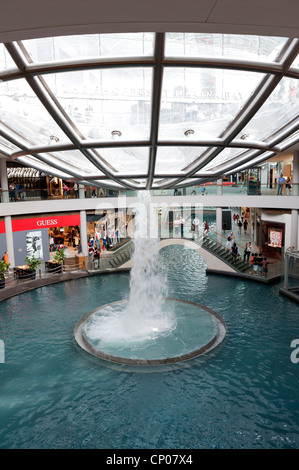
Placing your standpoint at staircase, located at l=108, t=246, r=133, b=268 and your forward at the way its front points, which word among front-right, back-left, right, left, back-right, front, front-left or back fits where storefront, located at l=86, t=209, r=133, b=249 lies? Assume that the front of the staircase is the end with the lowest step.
back-right

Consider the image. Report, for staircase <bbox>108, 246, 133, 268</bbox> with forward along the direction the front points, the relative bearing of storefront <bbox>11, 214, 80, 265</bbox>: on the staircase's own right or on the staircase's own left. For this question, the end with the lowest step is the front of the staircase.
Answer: on the staircase's own right

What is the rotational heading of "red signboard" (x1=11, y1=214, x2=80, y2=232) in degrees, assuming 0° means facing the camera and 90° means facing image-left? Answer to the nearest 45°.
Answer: approximately 0°

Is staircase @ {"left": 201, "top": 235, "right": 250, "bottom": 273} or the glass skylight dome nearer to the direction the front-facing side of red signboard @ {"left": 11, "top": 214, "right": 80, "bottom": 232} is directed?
the glass skylight dome

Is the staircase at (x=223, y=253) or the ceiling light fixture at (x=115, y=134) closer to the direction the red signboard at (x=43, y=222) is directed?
the ceiling light fixture

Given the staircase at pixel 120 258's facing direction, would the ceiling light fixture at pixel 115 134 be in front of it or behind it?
in front

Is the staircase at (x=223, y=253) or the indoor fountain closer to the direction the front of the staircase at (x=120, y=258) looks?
the indoor fountain

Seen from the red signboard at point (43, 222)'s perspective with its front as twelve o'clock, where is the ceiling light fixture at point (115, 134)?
The ceiling light fixture is roughly at 12 o'clock from the red signboard.

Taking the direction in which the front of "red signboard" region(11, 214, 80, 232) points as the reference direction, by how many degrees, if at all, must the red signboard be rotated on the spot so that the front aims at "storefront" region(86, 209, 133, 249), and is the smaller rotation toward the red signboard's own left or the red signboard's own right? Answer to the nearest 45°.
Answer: approximately 135° to the red signboard's own left

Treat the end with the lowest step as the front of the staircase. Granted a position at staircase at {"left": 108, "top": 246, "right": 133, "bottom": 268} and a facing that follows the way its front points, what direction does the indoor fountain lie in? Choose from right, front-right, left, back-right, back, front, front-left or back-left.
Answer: front-left

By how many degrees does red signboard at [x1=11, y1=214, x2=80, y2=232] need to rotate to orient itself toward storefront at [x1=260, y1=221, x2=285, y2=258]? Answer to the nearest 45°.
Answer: approximately 90° to its left

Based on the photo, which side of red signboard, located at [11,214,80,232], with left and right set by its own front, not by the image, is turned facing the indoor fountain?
front

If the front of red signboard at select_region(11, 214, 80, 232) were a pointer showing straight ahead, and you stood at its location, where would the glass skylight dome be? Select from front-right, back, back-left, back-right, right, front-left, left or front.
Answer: front

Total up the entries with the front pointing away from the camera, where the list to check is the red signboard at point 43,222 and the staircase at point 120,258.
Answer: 0

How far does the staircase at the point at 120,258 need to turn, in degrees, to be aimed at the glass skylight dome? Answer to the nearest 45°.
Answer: approximately 45° to its left
